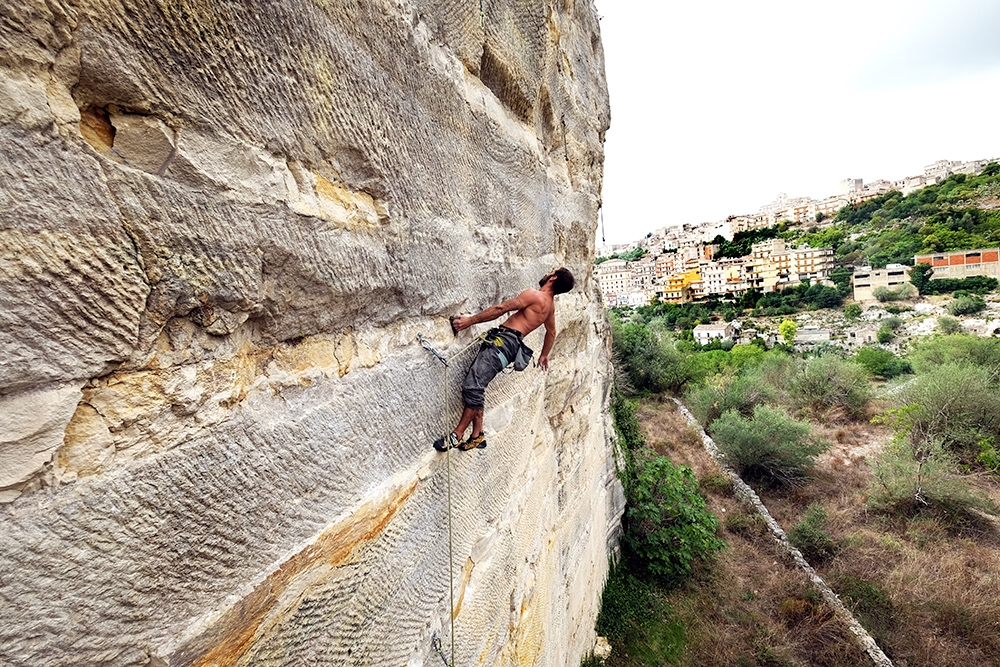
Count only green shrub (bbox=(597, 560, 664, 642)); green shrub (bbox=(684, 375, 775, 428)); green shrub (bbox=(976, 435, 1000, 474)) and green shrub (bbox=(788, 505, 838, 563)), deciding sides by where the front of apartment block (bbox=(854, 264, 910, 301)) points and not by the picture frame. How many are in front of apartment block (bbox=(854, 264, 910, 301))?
4

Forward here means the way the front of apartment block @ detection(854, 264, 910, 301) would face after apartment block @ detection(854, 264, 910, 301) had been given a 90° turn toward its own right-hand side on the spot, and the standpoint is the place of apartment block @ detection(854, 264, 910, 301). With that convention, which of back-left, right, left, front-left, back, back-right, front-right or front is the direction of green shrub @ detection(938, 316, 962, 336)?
left

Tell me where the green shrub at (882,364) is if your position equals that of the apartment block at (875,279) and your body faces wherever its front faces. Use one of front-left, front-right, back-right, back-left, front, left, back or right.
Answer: front

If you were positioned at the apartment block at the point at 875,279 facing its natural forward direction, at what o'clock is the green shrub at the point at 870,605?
The green shrub is roughly at 12 o'clock from the apartment block.

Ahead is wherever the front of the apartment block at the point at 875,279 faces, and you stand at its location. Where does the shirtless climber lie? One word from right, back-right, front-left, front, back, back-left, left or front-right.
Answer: front

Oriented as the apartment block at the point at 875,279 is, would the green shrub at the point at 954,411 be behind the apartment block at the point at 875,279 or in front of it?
in front

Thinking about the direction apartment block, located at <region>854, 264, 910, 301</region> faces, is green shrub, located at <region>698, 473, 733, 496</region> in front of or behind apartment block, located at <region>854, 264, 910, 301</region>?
in front

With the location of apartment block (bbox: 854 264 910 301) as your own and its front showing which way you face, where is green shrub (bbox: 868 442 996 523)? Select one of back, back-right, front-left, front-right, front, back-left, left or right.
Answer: front

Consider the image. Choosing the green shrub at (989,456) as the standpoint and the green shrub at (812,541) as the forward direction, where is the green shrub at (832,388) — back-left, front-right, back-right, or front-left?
back-right

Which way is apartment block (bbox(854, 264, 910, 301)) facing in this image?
toward the camera

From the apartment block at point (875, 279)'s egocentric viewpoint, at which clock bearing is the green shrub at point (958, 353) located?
The green shrub is roughly at 12 o'clock from the apartment block.

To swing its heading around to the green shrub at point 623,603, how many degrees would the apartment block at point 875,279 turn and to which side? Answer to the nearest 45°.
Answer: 0° — it already faces it

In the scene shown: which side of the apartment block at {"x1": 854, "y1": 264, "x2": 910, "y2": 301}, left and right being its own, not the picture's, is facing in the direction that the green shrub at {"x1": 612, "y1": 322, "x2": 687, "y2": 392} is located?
front

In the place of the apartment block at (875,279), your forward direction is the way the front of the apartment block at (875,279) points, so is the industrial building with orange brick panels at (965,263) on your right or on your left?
on your left

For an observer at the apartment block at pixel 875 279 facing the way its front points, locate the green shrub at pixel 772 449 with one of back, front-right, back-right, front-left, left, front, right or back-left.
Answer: front

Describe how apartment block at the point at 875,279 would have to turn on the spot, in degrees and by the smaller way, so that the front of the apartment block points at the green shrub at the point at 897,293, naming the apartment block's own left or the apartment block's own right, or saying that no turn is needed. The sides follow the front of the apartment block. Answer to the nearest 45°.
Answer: approximately 45° to the apartment block's own left

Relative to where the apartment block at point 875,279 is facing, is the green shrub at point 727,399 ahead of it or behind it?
ahead

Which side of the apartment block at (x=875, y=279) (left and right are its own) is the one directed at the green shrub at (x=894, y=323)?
front
